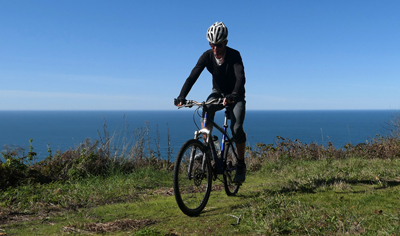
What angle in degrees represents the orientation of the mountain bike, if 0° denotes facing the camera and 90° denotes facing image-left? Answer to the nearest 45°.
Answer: approximately 45°

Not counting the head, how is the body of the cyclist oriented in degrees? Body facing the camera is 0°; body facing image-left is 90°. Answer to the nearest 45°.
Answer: approximately 45°

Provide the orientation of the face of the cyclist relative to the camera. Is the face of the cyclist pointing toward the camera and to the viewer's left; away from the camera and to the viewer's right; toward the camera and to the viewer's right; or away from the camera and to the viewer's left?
toward the camera and to the viewer's left
